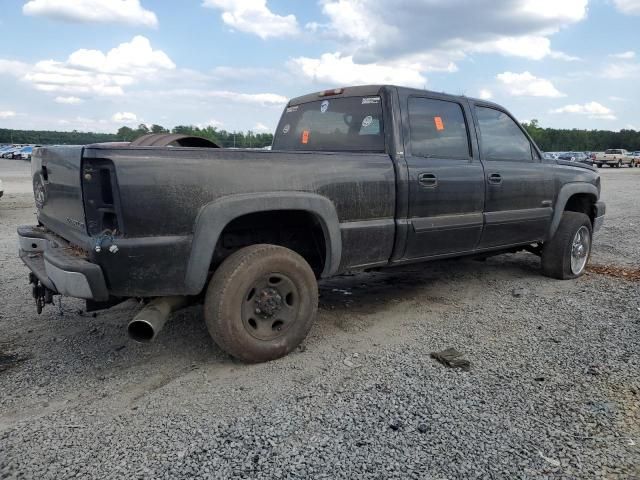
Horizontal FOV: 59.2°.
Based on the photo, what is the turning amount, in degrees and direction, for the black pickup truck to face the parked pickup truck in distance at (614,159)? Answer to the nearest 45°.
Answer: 0° — it already faces it

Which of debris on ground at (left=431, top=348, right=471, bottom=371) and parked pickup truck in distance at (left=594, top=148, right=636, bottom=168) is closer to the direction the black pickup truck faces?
the parked pickup truck in distance

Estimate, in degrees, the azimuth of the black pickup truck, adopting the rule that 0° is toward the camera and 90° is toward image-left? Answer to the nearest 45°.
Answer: approximately 225°

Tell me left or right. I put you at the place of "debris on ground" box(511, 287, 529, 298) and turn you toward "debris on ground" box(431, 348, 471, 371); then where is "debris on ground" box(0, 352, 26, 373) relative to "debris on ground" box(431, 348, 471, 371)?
right

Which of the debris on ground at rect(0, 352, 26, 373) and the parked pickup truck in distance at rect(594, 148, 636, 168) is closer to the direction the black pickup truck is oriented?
the parked pickup truck in distance
